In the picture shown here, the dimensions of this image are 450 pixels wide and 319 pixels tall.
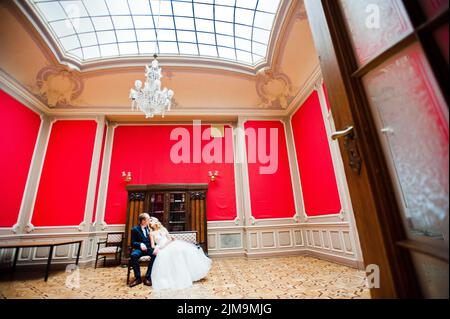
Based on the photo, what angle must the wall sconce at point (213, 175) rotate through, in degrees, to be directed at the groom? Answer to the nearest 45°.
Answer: approximately 45° to its right

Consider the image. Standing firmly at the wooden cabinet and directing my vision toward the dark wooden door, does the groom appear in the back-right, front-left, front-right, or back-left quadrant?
front-right

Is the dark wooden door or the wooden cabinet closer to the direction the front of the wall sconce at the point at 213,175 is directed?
the dark wooden door

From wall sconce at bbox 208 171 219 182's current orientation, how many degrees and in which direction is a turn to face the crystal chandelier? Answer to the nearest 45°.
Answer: approximately 45° to its right

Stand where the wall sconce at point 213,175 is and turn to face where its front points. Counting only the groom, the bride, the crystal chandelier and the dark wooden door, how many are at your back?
0

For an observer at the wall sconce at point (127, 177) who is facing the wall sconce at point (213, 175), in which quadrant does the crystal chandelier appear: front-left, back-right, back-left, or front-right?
front-right

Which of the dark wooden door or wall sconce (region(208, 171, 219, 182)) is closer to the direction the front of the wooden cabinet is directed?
the dark wooden door

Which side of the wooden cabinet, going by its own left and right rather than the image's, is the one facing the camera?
front

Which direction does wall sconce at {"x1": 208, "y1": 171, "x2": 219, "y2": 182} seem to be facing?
toward the camera

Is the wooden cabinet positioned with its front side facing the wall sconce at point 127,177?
no

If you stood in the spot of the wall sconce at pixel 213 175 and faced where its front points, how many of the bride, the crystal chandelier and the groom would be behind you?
0

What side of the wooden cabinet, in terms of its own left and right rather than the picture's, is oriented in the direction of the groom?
front

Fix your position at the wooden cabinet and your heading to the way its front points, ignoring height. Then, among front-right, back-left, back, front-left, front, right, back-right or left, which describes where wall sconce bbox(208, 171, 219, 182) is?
left

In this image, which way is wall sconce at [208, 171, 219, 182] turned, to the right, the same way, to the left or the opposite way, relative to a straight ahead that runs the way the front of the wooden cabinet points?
the same way

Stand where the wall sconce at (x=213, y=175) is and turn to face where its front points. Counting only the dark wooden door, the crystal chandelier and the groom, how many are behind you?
0

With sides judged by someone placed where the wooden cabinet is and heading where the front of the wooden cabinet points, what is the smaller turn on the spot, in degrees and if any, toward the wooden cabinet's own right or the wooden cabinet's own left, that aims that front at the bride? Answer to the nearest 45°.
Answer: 0° — it already faces them

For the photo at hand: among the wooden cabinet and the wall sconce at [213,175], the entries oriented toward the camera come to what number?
2

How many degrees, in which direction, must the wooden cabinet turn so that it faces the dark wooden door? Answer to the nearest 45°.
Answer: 0° — it already faces it

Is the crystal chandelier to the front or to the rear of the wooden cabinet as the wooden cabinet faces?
to the front
